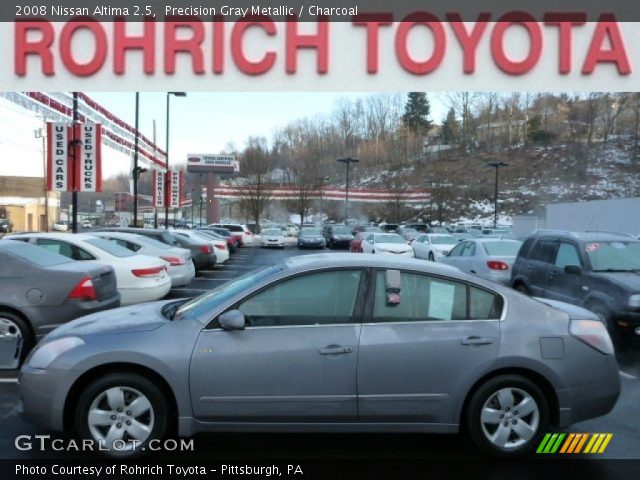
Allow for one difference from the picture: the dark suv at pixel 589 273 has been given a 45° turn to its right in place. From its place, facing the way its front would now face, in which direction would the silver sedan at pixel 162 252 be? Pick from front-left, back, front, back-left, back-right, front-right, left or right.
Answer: right

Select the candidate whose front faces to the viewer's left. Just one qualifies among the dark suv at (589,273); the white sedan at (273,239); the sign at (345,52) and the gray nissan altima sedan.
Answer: the gray nissan altima sedan

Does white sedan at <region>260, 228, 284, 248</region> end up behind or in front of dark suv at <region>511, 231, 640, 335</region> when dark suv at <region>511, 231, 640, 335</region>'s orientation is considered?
behind

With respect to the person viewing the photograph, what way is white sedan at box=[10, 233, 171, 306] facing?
facing away from the viewer and to the left of the viewer

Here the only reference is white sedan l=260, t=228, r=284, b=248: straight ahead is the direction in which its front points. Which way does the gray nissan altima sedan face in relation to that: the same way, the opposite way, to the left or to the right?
to the right

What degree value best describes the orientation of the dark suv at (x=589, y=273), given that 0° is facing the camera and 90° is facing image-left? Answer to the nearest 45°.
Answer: approximately 315°

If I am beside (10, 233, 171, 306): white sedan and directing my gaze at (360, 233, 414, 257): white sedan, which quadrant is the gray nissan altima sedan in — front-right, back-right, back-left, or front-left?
back-right

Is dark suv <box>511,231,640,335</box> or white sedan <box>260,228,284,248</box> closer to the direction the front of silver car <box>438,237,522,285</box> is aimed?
the white sedan

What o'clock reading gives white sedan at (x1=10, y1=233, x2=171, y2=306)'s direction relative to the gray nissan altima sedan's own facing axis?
The white sedan is roughly at 2 o'clock from the gray nissan altima sedan.

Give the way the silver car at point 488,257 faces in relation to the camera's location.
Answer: facing away from the viewer and to the left of the viewer

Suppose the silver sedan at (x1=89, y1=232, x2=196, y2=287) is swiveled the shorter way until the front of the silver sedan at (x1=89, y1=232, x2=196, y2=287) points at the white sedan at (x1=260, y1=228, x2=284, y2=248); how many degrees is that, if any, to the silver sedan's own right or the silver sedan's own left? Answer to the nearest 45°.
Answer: approximately 45° to the silver sedan's own right

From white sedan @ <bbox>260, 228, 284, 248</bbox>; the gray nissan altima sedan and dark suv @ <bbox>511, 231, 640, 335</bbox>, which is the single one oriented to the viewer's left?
the gray nissan altima sedan

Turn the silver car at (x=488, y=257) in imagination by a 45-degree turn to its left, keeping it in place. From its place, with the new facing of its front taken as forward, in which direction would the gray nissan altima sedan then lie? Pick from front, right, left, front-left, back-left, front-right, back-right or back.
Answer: left

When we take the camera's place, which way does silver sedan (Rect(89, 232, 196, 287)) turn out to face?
facing away from the viewer and to the left of the viewer
